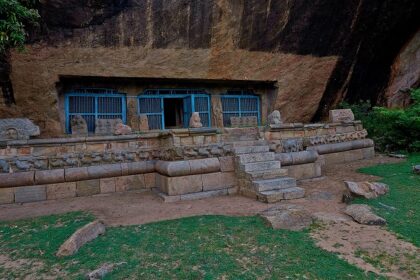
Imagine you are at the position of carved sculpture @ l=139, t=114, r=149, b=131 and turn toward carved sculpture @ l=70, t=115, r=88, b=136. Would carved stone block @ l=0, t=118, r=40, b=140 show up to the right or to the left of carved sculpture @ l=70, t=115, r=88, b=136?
left

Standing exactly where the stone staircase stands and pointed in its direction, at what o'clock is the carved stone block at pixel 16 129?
The carved stone block is roughly at 4 o'clock from the stone staircase.

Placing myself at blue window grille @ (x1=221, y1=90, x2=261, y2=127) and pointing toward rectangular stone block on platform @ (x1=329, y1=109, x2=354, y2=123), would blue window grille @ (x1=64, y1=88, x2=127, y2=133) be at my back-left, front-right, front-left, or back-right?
back-right

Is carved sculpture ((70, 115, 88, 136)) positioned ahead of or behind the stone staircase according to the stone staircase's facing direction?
behind

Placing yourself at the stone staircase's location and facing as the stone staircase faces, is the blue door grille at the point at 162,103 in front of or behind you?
behind

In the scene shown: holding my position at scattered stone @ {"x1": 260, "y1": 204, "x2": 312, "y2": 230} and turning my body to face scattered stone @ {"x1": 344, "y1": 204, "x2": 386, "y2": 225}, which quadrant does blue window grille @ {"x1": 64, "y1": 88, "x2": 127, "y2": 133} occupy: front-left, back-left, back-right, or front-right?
back-left

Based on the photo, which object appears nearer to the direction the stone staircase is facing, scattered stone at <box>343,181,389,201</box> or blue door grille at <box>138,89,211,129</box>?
the scattered stone

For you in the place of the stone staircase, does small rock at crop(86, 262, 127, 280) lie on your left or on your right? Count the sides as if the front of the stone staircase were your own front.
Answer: on your right

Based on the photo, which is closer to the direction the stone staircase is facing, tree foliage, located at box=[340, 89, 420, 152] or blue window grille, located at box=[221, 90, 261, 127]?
the tree foliage

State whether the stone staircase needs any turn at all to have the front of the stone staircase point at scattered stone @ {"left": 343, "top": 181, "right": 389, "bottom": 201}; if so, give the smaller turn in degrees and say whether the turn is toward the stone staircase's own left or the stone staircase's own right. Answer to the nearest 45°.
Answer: approximately 45° to the stone staircase's own left

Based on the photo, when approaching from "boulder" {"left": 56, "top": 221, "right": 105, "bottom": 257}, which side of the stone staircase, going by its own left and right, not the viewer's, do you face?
right

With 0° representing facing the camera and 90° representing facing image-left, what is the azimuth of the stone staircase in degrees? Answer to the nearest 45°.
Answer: approximately 315°

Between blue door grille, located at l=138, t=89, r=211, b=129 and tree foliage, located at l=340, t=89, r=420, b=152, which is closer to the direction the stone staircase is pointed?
the tree foliage
